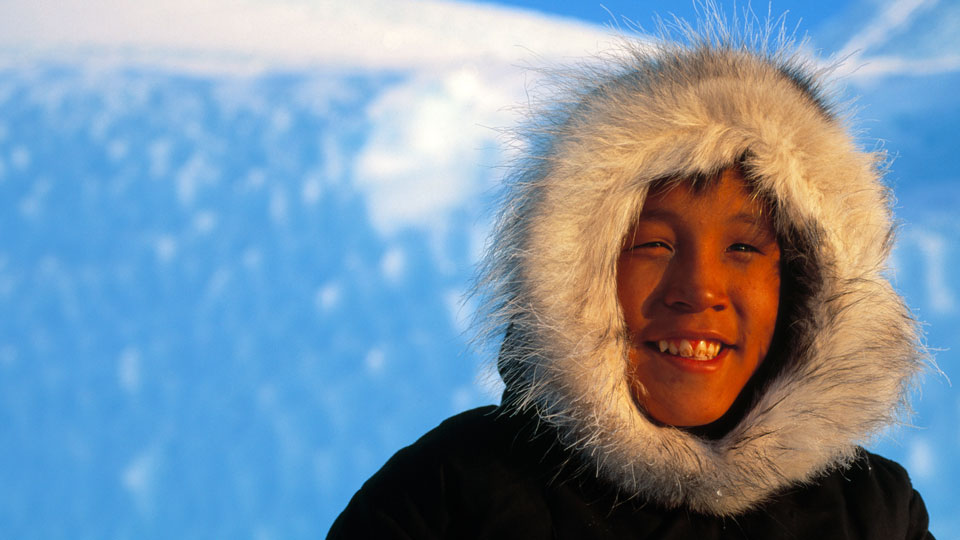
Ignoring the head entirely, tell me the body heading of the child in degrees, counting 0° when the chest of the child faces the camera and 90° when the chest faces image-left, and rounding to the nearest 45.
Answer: approximately 0°
